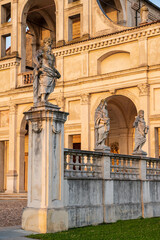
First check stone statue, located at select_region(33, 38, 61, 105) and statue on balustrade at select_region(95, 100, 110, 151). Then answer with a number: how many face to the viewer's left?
0

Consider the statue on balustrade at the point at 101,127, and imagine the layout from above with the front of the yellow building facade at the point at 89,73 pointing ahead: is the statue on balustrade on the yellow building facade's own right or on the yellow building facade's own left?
on the yellow building facade's own left

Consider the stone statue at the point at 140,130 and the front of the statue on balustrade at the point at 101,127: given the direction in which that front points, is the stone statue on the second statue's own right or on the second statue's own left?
on the second statue's own left

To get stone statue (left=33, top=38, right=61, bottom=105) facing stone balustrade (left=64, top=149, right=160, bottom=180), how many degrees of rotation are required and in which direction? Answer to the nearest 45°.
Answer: approximately 90° to its left

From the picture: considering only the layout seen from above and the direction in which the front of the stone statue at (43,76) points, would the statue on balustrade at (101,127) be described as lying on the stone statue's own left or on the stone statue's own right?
on the stone statue's own left

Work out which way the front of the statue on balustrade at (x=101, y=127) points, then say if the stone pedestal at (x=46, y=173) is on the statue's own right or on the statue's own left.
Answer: on the statue's own right

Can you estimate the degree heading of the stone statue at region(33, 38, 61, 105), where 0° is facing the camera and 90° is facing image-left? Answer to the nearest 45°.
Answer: approximately 315°

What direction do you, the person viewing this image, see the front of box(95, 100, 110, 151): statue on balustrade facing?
facing the viewer and to the right of the viewer

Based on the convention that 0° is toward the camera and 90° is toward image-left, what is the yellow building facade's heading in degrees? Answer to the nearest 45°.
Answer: approximately 45°

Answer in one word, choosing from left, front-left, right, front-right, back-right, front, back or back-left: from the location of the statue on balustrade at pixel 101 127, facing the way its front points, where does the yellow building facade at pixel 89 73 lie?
back-left

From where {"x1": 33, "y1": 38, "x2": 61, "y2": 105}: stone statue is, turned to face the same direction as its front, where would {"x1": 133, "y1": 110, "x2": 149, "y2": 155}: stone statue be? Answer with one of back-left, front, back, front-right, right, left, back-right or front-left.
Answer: left
